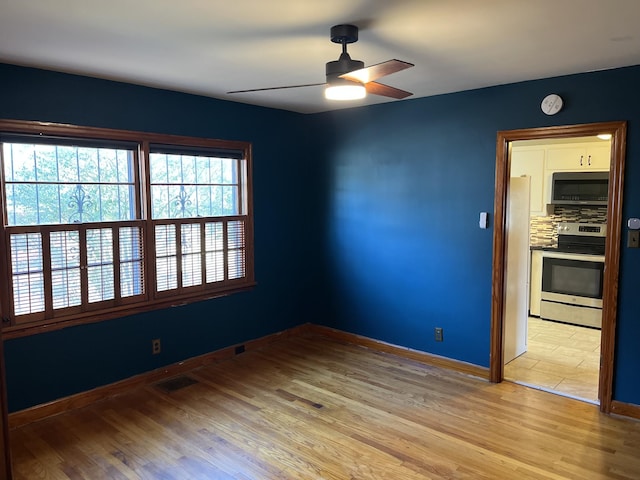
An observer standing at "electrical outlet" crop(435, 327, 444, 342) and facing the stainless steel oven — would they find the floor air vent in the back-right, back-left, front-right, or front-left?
back-left

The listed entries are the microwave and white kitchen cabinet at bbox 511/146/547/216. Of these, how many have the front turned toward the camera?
2

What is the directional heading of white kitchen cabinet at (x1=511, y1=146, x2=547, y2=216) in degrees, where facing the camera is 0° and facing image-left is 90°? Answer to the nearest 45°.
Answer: approximately 0°

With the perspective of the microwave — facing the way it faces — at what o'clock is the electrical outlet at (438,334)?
The electrical outlet is roughly at 1 o'clock from the microwave.

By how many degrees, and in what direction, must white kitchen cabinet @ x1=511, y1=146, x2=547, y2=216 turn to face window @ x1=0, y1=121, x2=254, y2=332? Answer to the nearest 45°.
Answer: approximately 45° to its right
